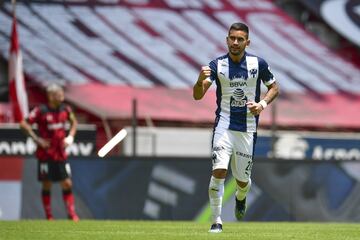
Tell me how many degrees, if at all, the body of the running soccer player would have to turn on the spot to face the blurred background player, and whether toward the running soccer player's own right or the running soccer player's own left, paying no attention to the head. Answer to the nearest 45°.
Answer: approximately 135° to the running soccer player's own right

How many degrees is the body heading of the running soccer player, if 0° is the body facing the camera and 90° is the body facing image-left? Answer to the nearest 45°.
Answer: approximately 0°
